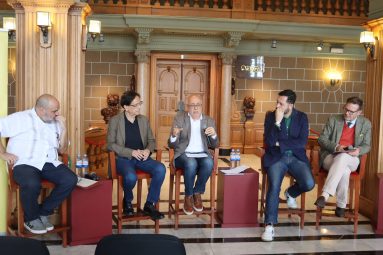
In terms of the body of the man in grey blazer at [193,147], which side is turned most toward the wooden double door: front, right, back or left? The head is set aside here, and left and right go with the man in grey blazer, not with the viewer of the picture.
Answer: back

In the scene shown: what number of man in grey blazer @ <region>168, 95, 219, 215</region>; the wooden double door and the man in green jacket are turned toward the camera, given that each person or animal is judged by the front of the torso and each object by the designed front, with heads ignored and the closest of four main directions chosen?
3

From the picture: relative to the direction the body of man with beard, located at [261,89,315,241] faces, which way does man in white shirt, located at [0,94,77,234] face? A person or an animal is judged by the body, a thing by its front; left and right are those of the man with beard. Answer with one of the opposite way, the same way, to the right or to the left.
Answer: to the left

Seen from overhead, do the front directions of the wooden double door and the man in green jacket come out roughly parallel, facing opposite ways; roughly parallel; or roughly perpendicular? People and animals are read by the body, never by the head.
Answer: roughly parallel

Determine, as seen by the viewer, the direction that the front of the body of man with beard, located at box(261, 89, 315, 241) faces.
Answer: toward the camera

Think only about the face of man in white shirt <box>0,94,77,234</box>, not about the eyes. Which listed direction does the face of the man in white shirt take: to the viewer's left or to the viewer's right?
to the viewer's right

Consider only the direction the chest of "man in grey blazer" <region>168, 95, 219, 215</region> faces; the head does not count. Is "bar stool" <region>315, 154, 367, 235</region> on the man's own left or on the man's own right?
on the man's own left

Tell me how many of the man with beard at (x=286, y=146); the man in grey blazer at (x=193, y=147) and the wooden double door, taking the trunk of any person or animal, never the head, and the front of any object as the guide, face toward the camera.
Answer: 3

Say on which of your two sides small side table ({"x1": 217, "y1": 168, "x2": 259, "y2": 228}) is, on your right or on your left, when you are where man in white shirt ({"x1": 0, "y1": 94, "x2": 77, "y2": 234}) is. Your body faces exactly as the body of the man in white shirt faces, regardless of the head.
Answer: on your left

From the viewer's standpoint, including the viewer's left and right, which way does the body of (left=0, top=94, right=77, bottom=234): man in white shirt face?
facing the viewer and to the right of the viewer

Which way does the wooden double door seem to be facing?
toward the camera

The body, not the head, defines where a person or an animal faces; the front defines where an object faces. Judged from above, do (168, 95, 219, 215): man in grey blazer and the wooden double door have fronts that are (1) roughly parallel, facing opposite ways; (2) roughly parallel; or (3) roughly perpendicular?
roughly parallel

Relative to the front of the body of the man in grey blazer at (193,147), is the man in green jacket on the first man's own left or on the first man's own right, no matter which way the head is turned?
on the first man's own left

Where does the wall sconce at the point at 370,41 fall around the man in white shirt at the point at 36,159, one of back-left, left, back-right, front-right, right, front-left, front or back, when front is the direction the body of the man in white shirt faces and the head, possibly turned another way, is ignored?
front-left

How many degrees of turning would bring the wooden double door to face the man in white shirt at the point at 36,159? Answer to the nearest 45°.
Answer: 0° — it already faces them

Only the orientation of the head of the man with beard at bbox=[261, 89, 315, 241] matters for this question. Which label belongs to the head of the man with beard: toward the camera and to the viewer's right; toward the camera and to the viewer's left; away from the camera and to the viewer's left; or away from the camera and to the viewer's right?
toward the camera and to the viewer's left

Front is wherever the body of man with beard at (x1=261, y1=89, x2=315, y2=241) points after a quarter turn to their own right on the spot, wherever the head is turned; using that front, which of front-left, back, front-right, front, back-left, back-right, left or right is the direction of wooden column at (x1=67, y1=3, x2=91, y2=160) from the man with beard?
front

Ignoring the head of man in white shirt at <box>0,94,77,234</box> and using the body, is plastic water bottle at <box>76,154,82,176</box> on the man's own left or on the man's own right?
on the man's own left
